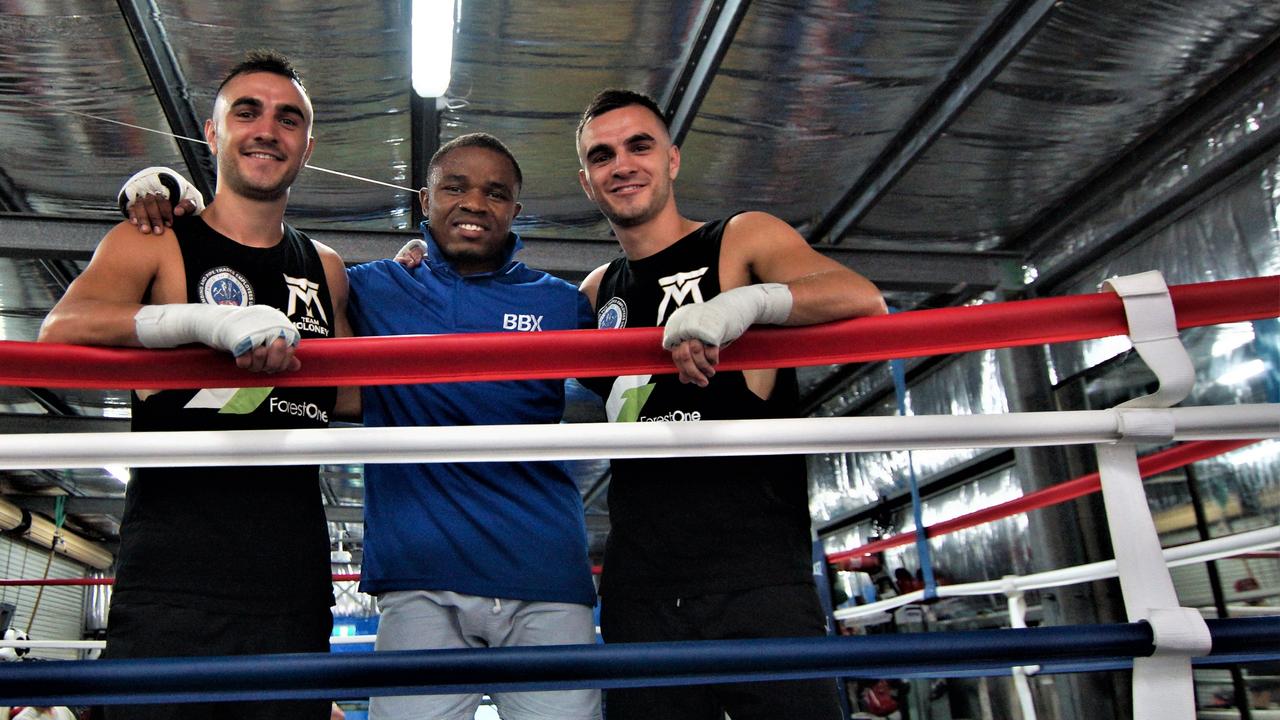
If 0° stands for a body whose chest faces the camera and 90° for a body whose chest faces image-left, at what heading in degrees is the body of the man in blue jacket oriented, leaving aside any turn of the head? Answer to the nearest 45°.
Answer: approximately 0°

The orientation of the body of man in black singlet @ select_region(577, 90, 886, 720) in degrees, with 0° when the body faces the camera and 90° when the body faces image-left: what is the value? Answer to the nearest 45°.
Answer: approximately 0°

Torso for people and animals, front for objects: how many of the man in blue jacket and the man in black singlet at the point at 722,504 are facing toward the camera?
2

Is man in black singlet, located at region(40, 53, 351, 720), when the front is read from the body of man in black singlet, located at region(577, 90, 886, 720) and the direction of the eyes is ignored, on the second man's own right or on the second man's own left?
on the second man's own right
